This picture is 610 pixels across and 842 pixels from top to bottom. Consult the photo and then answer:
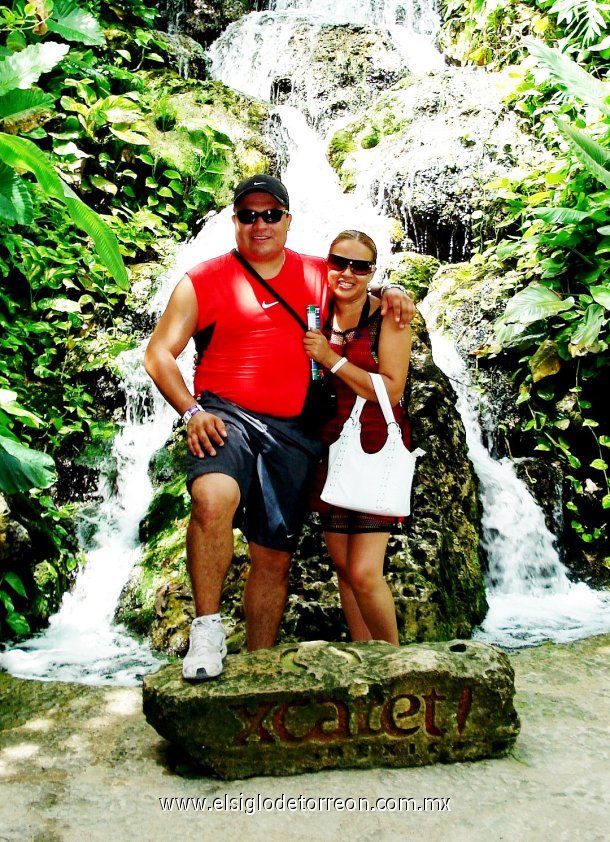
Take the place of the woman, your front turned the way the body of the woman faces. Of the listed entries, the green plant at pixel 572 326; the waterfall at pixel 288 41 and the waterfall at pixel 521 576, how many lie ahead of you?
0

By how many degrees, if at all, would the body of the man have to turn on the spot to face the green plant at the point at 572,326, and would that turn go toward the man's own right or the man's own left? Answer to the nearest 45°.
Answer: approximately 135° to the man's own left

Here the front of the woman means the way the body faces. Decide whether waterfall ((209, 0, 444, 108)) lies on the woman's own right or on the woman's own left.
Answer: on the woman's own right

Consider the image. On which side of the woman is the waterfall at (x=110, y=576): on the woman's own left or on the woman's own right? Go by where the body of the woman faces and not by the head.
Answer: on the woman's own right

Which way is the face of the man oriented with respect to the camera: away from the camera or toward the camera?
toward the camera

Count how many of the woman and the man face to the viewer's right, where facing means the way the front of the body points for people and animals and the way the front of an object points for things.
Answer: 0

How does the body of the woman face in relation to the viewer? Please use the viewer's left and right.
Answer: facing the viewer and to the left of the viewer

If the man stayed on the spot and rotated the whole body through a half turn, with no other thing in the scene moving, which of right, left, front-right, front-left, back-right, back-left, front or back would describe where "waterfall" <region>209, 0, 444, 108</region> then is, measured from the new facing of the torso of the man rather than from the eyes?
front

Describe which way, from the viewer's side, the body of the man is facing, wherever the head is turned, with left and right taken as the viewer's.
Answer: facing the viewer
